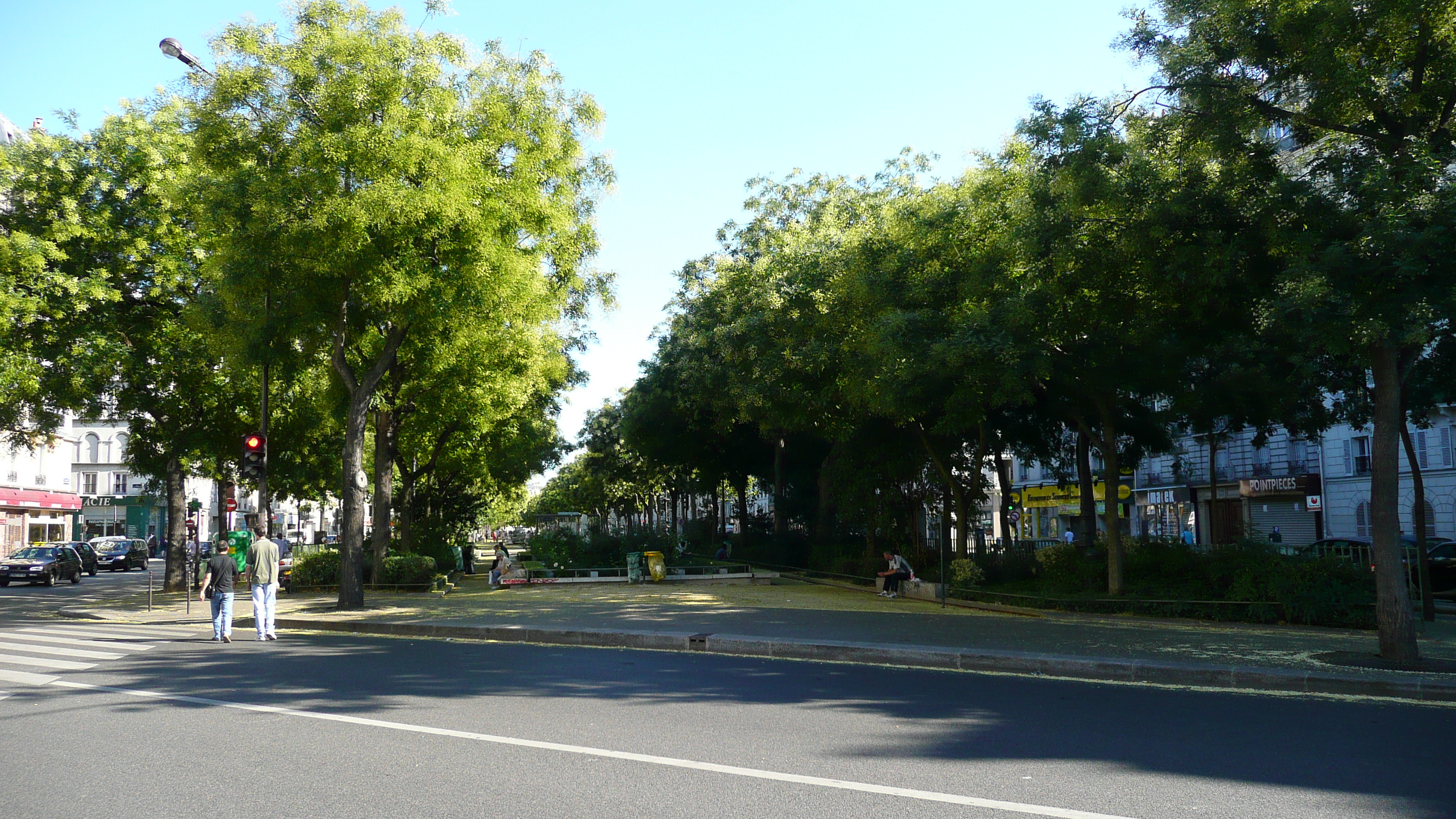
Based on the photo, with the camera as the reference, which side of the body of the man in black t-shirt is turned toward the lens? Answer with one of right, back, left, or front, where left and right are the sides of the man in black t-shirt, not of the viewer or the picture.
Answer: back

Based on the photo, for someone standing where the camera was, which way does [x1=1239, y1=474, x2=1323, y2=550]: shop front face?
facing the viewer and to the left of the viewer

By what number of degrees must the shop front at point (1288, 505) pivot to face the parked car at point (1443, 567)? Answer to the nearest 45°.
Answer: approximately 45° to its left

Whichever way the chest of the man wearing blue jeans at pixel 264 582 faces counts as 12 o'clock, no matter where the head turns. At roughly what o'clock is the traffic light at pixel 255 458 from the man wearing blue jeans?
The traffic light is roughly at 12 o'clock from the man wearing blue jeans.

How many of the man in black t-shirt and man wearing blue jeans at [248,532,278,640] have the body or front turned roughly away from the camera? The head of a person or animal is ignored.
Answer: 2

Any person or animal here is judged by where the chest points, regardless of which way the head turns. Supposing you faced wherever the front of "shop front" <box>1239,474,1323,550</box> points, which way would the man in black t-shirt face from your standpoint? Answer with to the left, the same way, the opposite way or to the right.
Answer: to the right

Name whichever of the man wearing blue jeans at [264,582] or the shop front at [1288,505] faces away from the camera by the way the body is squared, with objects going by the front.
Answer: the man wearing blue jeans

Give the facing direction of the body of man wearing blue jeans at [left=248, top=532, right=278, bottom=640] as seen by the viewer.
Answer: away from the camera

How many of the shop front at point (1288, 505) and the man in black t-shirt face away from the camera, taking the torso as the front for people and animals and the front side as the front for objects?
1

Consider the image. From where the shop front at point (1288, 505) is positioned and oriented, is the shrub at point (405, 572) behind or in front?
in front

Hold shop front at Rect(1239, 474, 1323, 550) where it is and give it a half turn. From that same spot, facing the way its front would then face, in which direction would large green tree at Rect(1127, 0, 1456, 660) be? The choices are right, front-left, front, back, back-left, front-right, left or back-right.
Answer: back-right

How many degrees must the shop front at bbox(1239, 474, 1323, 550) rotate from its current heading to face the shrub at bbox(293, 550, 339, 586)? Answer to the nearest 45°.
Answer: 0° — it already faces it

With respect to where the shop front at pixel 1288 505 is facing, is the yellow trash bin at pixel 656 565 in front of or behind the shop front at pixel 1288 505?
in front

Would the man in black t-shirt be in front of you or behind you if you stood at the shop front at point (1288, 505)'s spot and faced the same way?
in front
